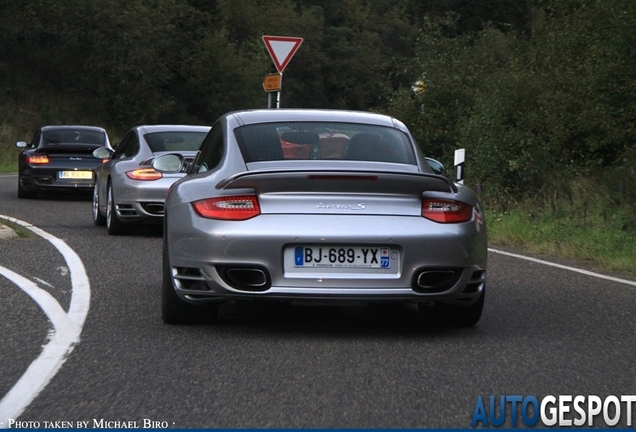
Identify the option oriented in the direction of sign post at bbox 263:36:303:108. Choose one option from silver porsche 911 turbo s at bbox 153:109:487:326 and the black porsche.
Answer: the silver porsche 911 turbo s

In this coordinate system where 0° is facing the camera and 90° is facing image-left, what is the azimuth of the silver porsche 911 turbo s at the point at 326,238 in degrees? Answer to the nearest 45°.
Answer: approximately 180°

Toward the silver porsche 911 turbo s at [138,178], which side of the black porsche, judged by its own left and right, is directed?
back

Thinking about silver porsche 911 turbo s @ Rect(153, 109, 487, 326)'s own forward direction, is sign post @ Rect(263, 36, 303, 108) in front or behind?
in front

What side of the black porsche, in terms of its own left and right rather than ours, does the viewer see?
back

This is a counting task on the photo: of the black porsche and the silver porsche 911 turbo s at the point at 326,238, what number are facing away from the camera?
2

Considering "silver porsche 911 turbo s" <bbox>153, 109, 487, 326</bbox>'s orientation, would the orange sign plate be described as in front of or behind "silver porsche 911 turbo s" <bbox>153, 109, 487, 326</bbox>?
in front

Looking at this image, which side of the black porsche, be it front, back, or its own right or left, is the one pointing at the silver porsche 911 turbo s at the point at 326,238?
back

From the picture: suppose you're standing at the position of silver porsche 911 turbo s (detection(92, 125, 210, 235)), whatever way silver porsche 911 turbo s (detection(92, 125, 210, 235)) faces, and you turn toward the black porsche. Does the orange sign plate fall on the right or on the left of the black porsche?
right

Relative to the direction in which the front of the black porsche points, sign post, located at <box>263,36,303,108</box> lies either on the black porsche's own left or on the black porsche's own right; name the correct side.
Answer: on the black porsche's own right

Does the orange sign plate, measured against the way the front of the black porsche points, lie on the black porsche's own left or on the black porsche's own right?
on the black porsche's own right

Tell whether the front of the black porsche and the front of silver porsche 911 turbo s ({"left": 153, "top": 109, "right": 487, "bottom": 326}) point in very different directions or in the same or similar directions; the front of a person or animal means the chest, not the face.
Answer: same or similar directions
